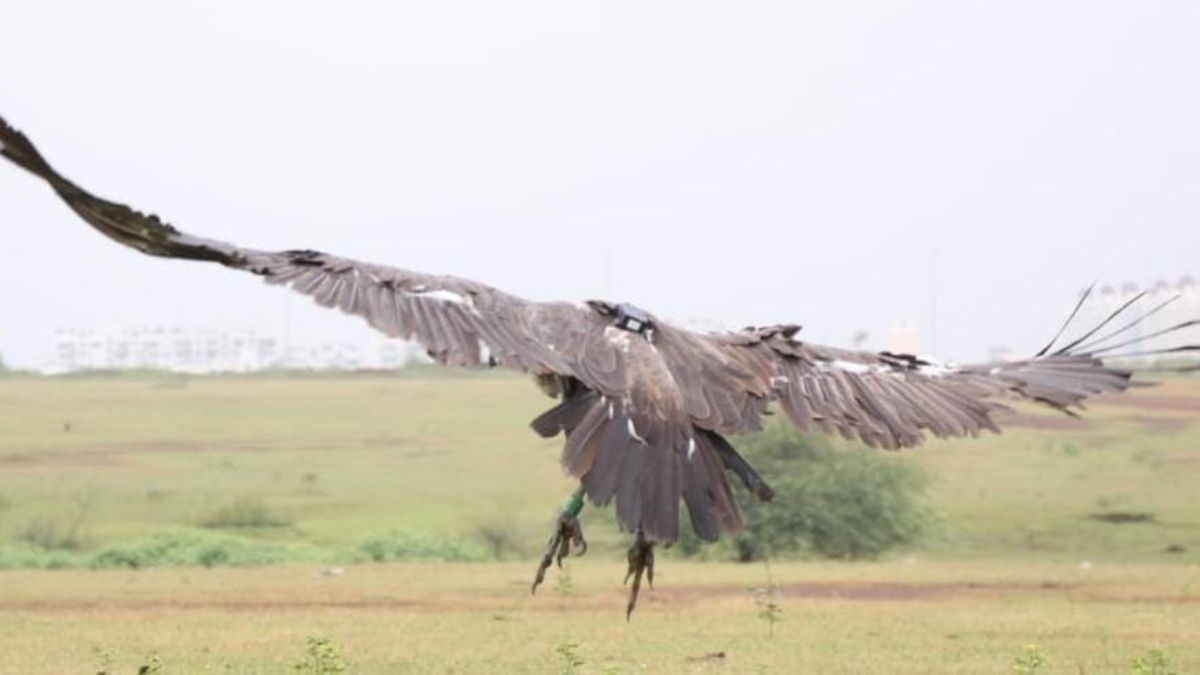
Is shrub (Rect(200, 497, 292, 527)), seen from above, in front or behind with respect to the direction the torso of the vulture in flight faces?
in front

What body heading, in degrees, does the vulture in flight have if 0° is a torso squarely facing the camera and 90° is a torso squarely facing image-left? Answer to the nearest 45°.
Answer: approximately 180°

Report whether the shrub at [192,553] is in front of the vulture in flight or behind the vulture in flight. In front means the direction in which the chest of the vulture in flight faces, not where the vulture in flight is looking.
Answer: in front
